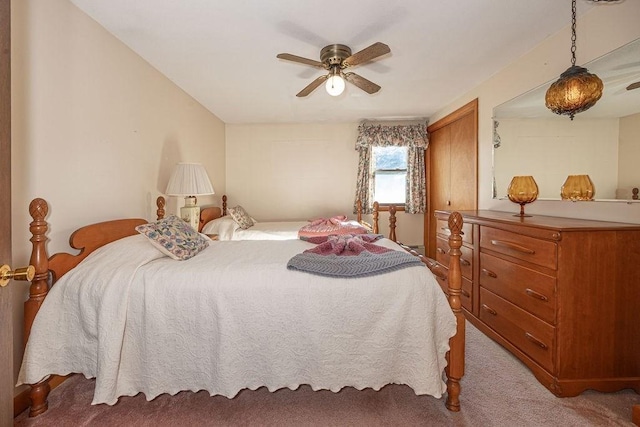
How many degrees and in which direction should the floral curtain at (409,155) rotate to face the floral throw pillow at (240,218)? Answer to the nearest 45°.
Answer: approximately 45° to its right

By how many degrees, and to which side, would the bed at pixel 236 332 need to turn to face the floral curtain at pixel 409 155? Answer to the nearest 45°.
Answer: approximately 45° to its left

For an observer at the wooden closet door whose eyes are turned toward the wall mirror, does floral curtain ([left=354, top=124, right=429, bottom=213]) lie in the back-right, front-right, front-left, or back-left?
back-right

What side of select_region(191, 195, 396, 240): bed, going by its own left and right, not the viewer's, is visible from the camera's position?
right

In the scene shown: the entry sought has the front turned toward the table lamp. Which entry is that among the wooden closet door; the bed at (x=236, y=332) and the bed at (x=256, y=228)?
the wooden closet door

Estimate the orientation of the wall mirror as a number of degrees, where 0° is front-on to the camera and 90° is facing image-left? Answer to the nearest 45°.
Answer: approximately 45°

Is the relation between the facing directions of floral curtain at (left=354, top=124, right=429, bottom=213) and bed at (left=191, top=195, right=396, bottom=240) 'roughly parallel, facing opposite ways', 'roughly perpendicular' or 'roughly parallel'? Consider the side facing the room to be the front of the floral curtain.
roughly perpendicular

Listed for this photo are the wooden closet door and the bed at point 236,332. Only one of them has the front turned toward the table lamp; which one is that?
the wooden closet door

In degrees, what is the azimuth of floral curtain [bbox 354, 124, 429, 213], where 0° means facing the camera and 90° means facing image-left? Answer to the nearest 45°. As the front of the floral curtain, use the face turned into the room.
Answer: approximately 0°

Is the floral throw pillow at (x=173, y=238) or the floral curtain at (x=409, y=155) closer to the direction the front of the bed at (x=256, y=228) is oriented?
the floral curtain

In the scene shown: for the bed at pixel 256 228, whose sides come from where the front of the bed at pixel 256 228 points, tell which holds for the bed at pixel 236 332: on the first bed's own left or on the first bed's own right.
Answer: on the first bed's own right

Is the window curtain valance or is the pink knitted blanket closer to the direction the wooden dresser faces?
the pink knitted blanket
